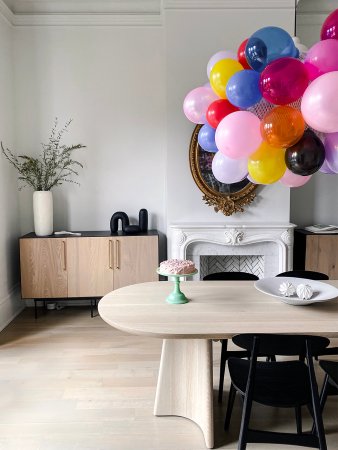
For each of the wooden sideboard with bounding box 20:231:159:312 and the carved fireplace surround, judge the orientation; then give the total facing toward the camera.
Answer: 2

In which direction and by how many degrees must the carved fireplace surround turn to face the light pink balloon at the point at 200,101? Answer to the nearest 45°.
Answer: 0° — it already faces it

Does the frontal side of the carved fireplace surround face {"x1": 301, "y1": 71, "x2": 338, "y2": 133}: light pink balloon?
yes

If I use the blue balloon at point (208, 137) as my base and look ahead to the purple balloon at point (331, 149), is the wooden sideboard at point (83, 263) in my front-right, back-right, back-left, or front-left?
back-left

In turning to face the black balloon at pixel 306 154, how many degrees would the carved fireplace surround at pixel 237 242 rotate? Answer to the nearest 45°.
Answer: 0° — it already faces it

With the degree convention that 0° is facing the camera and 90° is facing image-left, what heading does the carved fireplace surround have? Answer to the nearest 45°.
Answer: approximately 0°
